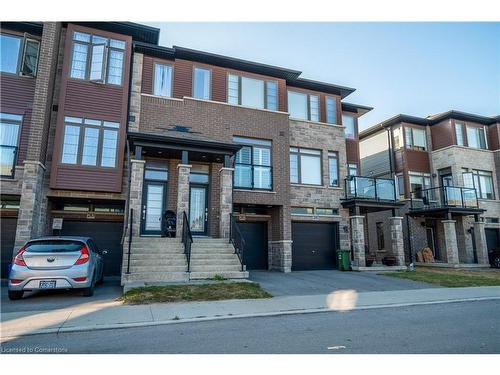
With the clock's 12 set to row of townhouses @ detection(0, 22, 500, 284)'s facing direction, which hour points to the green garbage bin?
The green garbage bin is roughly at 10 o'clock from the row of townhouses.

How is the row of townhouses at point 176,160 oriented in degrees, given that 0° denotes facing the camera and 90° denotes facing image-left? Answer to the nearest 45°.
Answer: approximately 315°
